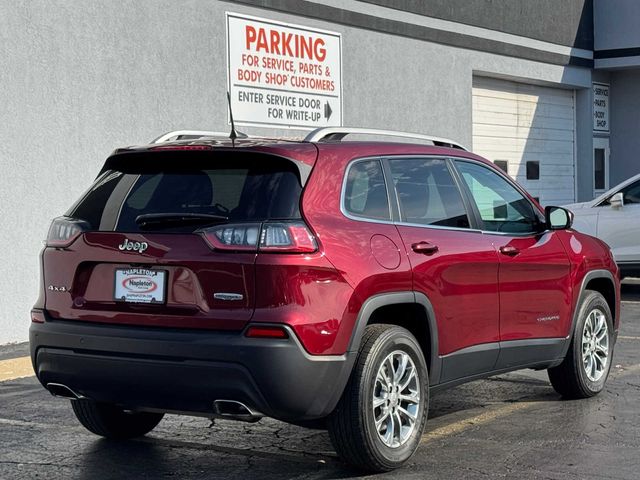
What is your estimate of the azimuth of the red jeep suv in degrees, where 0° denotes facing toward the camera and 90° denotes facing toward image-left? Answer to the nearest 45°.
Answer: approximately 225°

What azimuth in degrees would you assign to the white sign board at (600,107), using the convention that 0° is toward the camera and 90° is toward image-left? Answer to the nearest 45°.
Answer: approximately 0°

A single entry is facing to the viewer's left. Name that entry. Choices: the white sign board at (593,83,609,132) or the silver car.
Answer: the silver car

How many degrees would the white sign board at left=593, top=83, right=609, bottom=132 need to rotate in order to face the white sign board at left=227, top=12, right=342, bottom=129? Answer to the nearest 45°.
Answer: approximately 45° to its right

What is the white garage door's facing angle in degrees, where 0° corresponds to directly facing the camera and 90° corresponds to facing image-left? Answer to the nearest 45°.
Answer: approximately 315°

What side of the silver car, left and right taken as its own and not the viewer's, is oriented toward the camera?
left

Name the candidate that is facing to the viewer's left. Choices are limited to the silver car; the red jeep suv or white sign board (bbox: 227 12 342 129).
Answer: the silver car

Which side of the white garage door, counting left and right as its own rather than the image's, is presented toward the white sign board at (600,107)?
left

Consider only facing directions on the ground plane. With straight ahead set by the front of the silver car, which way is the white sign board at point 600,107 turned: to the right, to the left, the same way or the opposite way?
to the left
